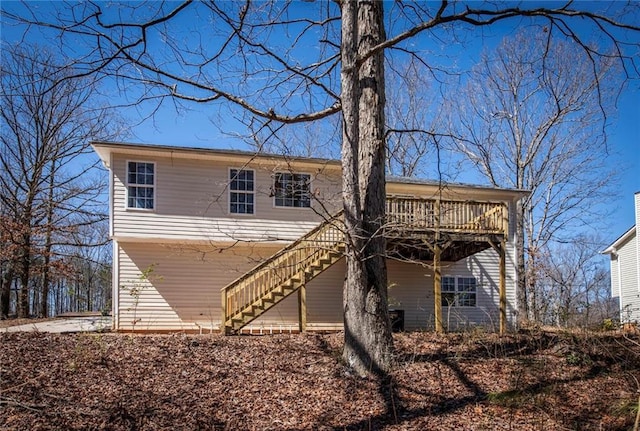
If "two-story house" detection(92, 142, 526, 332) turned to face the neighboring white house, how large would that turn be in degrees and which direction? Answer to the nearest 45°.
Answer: approximately 45° to its right

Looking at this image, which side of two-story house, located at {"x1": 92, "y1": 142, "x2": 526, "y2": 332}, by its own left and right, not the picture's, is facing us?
back

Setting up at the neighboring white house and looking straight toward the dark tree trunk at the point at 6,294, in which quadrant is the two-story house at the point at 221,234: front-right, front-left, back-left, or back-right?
front-left

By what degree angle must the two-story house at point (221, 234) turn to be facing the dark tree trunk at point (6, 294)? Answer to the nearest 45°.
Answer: approximately 45° to its left

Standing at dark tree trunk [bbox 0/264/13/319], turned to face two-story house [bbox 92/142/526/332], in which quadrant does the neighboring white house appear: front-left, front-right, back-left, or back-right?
front-left
